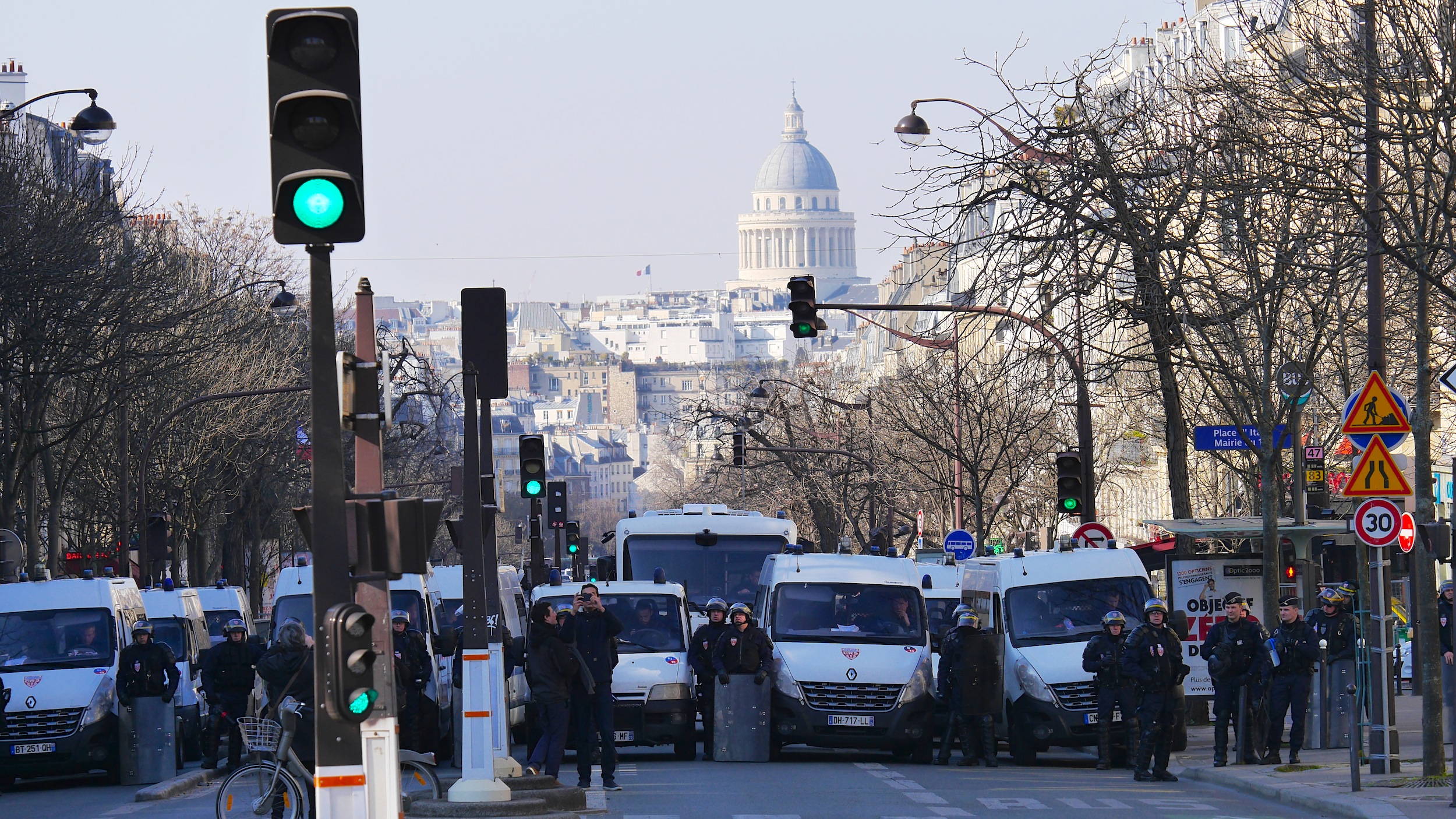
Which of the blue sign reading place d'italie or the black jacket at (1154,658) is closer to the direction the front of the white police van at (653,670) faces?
the black jacket

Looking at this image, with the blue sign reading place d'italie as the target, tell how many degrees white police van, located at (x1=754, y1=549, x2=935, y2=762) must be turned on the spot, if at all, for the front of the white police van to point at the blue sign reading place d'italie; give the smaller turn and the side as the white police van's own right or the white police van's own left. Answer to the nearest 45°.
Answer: approximately 135° to the white police van's own left

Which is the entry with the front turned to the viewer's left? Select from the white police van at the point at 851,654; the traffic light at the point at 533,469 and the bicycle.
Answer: the bicycle

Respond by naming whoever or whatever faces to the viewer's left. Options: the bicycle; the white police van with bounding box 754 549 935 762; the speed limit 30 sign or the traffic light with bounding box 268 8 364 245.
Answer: the bicycle

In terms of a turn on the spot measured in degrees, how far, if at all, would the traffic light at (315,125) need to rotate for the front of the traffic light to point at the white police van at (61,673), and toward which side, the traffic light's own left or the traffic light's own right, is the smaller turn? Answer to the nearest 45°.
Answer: approximately 180°

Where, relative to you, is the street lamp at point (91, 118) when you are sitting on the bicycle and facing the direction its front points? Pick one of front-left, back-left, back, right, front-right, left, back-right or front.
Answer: right
